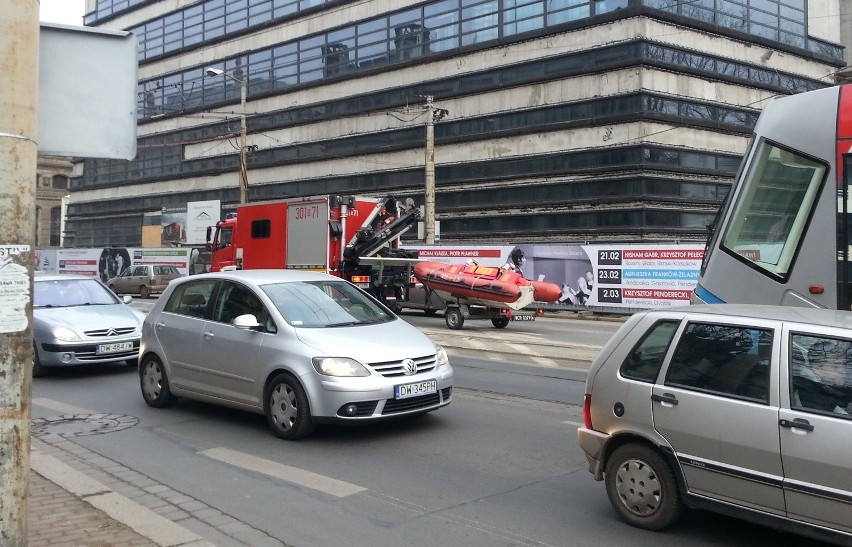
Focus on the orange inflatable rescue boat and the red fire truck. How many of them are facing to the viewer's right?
0

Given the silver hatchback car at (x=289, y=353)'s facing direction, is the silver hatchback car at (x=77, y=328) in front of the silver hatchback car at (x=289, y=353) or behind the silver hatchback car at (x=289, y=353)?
behind

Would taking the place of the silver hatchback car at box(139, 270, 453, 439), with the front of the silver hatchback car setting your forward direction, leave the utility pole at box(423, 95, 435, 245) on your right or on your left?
on your left

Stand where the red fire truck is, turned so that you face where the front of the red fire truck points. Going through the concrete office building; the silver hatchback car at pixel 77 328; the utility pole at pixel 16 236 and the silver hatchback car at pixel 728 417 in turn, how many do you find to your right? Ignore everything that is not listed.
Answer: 1

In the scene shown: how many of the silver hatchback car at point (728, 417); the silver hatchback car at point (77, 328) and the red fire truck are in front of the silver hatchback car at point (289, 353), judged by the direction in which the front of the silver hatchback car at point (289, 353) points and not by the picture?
1

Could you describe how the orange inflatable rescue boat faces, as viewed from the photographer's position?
facing away from the viewer and to the left of the viewer

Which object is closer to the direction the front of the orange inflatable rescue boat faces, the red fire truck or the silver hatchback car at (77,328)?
the red fire truck

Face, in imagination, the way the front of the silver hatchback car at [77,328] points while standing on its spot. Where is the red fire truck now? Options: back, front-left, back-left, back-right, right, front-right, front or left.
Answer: left

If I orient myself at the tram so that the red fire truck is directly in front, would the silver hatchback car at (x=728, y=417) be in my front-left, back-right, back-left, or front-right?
back-left

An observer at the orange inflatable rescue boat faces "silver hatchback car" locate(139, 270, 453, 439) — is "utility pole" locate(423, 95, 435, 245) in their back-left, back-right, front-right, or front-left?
back-right

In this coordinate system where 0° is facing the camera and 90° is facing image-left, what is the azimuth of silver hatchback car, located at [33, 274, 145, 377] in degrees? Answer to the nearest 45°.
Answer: approximately 315°

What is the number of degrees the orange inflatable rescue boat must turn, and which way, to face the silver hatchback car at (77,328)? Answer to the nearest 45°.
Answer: approximately 90° to its left

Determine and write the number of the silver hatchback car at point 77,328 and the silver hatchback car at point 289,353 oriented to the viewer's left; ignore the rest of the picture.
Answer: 0
